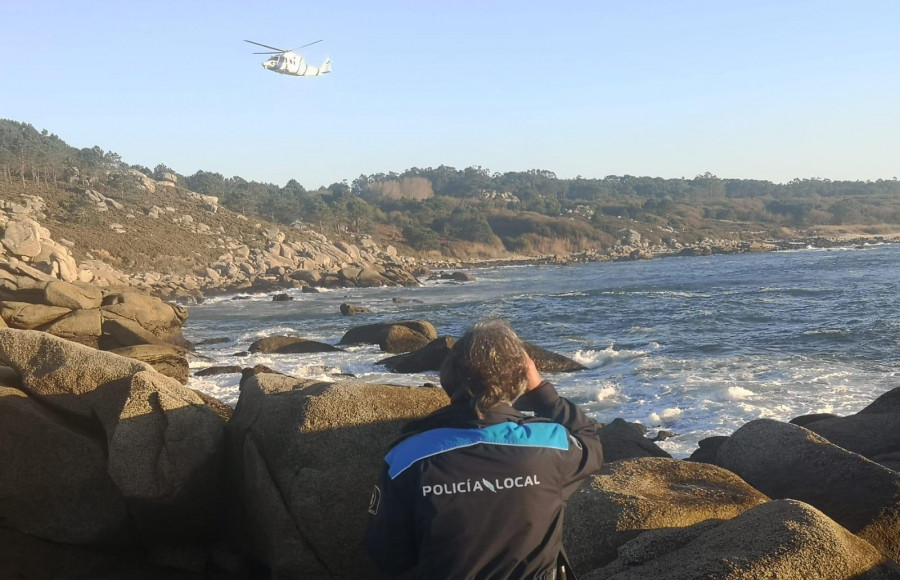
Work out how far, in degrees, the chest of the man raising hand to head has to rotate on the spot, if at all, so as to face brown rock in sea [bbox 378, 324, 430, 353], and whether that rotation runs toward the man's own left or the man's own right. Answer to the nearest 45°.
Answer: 0° — they already face it

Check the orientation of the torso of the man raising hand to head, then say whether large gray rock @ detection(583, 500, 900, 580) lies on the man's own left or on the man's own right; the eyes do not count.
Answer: on the man's own right

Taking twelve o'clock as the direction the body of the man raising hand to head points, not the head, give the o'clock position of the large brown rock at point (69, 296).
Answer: The large brown rock is roughly at 11 o'clock from the man raising hand to head.

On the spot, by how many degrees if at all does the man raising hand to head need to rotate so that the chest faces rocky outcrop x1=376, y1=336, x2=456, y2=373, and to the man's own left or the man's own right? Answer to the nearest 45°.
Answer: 0° — they already face it

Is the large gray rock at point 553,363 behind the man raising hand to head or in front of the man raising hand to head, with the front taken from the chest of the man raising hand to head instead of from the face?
in front

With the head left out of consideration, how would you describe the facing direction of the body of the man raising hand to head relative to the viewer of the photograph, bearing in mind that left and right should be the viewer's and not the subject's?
facing away from the viewer

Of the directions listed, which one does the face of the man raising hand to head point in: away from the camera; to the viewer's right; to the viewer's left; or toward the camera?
away from the camera

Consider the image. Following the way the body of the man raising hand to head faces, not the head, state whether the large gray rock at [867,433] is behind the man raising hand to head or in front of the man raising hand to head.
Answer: in front

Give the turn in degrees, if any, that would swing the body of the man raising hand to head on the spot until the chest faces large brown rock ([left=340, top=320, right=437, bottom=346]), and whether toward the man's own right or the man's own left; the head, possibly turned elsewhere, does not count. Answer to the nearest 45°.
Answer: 0° — they already face it

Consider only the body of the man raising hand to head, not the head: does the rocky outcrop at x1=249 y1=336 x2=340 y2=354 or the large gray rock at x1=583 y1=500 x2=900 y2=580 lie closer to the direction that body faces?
the rocky outcrop

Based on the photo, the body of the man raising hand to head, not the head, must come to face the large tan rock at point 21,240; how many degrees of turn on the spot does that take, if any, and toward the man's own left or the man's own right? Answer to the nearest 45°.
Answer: approximately 45° to the man's own left

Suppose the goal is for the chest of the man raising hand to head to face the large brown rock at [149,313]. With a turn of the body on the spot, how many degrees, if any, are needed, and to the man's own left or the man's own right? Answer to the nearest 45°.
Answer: approximately 45° to the man's own left
